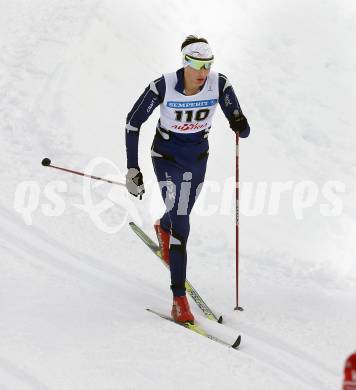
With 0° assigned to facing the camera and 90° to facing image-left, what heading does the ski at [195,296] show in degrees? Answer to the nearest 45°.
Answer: approximately 315°

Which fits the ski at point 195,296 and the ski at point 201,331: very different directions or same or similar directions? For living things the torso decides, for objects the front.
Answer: same or similar directions

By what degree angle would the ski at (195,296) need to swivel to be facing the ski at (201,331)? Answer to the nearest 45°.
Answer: approximately 45° to its right

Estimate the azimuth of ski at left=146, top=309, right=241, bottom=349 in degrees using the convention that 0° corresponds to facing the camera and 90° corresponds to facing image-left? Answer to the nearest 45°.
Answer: approximately 315°

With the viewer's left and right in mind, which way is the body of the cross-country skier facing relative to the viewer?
facing the viewer and to the right of the viewer

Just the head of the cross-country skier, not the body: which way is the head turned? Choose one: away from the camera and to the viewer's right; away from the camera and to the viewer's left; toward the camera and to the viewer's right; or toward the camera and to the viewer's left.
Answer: toward the camera and to the viewer's right

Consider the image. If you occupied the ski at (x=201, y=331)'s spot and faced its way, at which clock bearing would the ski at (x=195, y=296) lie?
the ski at (x=195, y=296) is roughly at 7 o'clock from the ski at (x=201, y=331).
